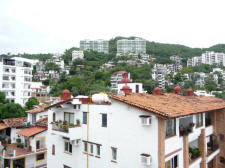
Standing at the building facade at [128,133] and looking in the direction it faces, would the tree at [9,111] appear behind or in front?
behind
